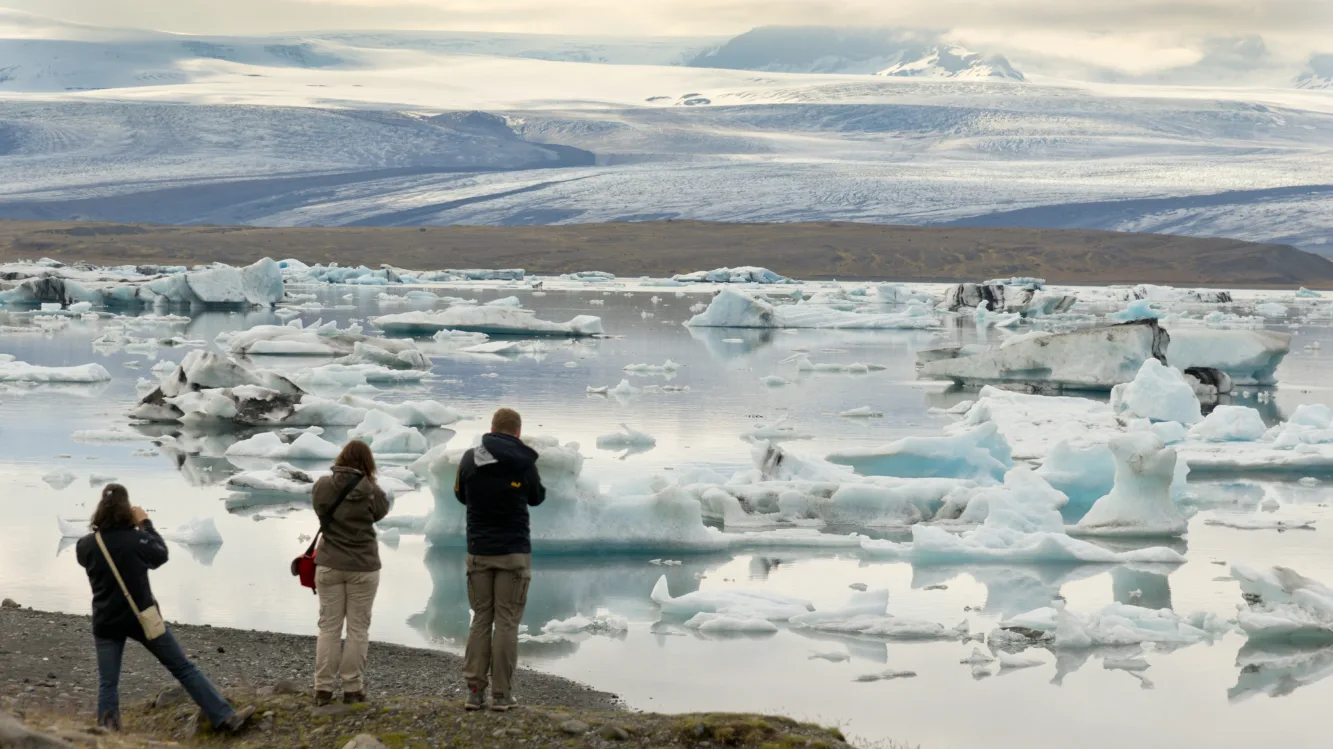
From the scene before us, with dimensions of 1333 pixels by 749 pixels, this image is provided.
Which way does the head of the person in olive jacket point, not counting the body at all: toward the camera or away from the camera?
away from the camera

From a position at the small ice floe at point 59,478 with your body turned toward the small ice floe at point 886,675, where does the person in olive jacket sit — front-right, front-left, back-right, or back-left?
front-right

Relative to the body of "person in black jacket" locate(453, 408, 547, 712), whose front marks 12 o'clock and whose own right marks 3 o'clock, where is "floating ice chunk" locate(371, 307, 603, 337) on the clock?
The floating ice chunk is roughly at 12 o'clock from the person in black jacket.

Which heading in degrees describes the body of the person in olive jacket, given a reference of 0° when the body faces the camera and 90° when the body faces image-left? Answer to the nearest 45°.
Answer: approximately 180°

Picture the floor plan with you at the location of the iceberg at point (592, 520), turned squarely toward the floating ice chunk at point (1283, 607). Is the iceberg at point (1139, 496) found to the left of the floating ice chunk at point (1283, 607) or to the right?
left

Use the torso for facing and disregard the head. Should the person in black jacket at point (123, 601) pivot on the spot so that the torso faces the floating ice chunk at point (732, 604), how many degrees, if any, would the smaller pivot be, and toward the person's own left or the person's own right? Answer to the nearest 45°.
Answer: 0° — they already face it

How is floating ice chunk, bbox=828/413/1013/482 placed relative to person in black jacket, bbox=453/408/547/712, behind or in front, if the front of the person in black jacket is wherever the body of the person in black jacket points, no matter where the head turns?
in front

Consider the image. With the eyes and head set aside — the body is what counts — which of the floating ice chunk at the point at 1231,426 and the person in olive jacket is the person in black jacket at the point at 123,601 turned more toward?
the floating ice chunk

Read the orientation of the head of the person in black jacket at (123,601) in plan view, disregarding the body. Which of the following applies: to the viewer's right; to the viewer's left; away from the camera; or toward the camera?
away from the camera

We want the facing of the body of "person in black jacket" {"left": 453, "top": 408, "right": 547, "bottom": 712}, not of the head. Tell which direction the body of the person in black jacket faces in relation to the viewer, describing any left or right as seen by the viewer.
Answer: facing away from the viewer

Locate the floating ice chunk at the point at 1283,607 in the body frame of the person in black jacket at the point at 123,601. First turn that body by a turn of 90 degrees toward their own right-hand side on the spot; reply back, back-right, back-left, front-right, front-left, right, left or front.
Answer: front-left

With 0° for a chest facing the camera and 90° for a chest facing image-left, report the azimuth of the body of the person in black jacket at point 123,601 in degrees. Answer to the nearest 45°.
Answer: approximately 225°

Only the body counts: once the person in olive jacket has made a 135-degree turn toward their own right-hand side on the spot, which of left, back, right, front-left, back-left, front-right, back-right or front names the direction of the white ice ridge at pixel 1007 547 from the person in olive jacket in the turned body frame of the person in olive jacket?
left

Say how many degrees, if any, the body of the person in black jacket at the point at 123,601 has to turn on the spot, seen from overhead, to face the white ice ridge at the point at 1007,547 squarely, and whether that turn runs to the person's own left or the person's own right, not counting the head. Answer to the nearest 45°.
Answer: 0° — they already face it
